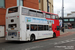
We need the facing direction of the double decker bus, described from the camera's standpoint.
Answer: facing away from the viewer and to the right of the viewer
